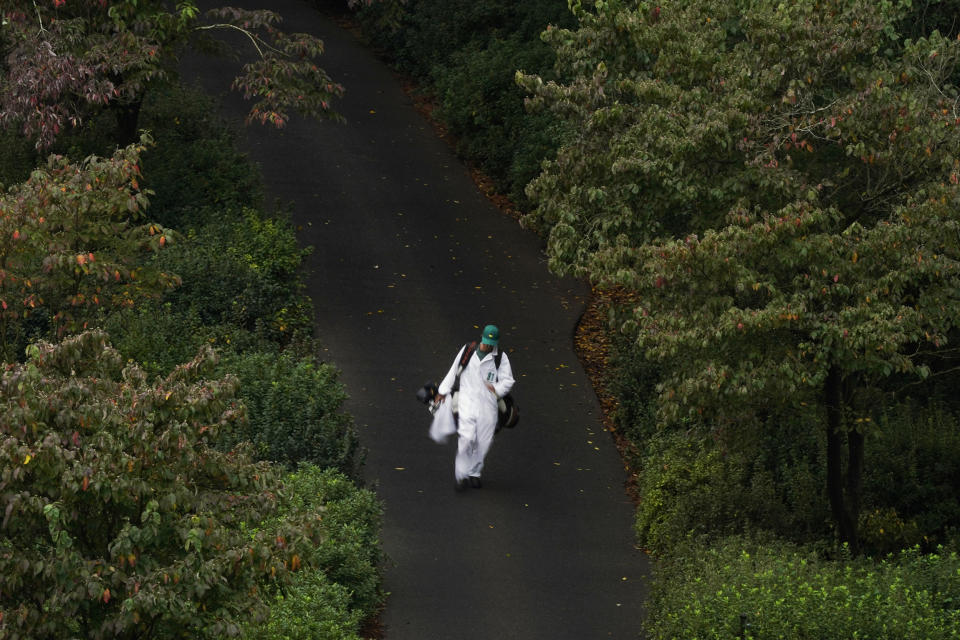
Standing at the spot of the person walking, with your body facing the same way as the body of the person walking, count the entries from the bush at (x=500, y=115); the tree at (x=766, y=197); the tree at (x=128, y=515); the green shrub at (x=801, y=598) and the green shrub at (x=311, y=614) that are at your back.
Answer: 1

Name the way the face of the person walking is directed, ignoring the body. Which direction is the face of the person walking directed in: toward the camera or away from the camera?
toward the camera

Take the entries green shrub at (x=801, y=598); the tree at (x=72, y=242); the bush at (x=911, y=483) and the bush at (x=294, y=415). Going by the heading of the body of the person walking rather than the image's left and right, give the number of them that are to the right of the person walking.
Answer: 2

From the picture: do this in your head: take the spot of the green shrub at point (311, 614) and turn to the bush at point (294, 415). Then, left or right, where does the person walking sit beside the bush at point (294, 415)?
right

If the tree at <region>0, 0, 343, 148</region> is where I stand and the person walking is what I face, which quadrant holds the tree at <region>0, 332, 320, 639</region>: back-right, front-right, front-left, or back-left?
front-right

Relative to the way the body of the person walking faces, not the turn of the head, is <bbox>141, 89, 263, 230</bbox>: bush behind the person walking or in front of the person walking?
behind

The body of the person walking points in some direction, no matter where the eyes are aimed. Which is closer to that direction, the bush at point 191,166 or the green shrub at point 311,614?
the green shrub

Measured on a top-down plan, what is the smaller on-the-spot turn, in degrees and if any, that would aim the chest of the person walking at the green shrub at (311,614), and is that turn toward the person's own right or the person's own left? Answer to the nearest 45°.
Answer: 0° — they already face it

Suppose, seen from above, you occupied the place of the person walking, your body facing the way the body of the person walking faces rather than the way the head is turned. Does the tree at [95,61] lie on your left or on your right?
on your right

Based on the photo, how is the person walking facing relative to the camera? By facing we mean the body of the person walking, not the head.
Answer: toward the camera

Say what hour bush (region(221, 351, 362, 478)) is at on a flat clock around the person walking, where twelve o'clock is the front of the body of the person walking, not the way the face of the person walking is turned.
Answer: The bush is roughly at 3 o'clock from the person walking.

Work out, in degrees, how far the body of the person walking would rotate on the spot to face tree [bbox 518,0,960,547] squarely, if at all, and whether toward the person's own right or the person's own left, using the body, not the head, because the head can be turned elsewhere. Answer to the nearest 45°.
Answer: approximately 45° to the person's own left

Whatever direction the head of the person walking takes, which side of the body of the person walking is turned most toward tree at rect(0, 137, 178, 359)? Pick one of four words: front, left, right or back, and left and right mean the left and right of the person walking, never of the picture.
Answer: right

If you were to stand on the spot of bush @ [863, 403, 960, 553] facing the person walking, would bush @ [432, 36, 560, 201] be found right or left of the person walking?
right

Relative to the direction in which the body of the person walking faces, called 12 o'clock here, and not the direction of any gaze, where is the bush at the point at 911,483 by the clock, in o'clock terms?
The bush is roughly at 9 o'clock from the person walking.

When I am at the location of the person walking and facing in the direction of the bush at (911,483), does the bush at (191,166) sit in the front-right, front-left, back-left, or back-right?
back-left
